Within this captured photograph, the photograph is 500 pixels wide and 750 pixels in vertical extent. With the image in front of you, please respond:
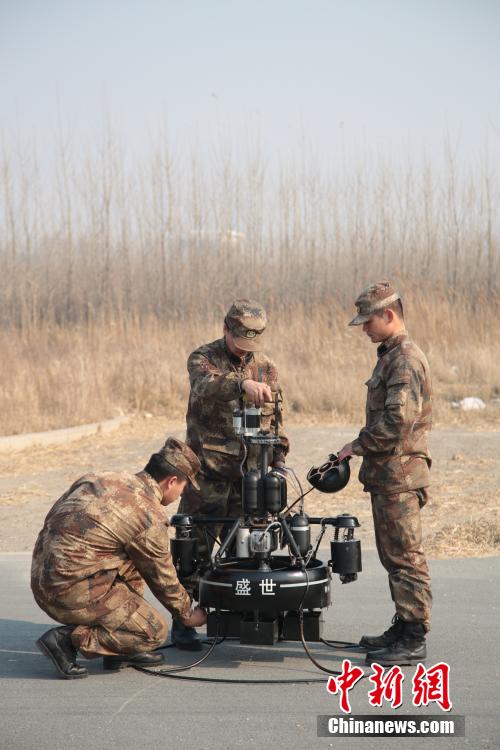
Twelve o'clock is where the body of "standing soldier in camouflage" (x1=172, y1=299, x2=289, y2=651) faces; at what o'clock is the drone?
The drone is roughly at 1 o'clock from the standing soldier in camouflage.

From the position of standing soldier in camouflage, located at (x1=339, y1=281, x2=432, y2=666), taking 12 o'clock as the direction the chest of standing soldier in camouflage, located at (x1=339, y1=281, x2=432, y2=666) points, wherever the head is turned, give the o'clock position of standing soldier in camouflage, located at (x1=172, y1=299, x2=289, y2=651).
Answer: standing soldier in camouflage, located at (x1=172, y1=299, x2=289, y2=651) is roughly at 1 o'clock from standing soldier in camouflage, located at (x1=339, y1=281, x2=432, y2=666).

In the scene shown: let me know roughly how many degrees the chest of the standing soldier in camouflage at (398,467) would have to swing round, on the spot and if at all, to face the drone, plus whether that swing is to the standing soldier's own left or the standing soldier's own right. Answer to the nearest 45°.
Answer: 0° — they already face it

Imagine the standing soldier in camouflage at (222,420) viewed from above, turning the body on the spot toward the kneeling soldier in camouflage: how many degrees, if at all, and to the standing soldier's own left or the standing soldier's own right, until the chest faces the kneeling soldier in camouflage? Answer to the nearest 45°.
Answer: approximately 90° to the standing soldier's own right

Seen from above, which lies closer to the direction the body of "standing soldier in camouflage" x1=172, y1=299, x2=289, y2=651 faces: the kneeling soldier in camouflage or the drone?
the drone

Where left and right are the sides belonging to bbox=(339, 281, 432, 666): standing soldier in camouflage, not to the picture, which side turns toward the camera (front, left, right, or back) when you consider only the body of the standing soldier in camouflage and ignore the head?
left

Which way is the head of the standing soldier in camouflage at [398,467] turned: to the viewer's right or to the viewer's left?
to the viewer's left

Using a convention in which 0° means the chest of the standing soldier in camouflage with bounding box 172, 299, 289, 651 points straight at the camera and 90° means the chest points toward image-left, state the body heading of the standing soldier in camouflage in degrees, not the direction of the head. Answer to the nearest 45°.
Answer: approximately 315°

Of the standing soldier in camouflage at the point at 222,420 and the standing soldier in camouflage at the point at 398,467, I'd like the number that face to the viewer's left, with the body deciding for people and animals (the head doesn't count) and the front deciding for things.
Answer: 1
